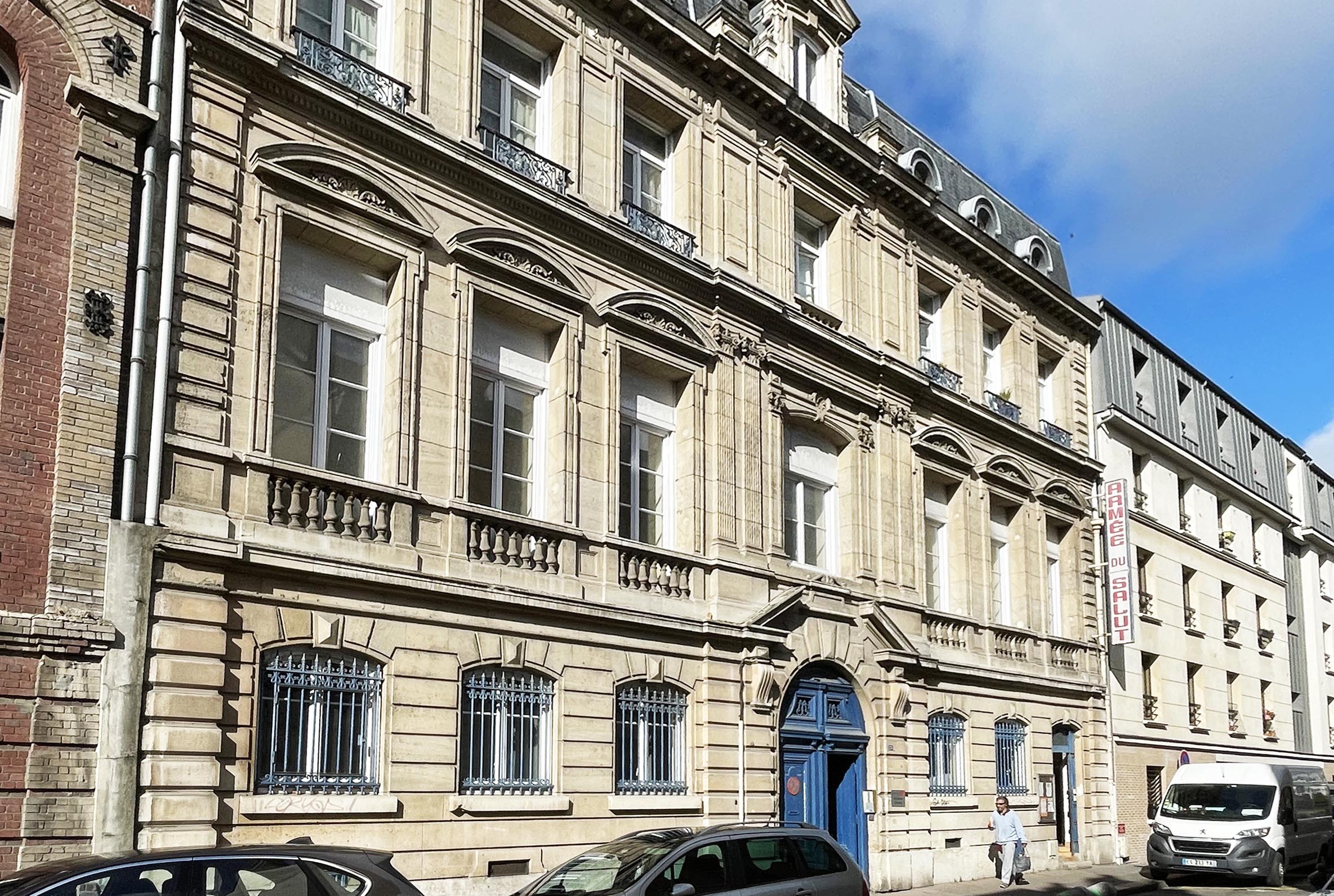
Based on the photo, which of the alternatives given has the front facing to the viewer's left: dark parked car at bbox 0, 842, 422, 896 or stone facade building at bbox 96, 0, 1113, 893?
the dark parked car

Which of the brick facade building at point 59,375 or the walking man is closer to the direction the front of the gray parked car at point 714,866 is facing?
the brick facade building

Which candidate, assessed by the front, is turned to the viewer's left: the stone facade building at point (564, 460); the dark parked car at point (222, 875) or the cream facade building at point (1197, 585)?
the dark parked car

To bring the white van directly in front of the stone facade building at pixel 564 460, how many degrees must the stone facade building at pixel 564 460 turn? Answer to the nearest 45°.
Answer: approximately 90° to its left

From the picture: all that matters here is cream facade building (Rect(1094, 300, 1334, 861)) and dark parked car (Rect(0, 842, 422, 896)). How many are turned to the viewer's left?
1

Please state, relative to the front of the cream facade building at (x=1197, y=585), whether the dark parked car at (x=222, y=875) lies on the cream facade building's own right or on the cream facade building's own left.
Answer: on the cream facade building's own right

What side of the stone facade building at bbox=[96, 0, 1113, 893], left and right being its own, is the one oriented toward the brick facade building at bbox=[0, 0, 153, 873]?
right

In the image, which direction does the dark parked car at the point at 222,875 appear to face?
to the viewer's left

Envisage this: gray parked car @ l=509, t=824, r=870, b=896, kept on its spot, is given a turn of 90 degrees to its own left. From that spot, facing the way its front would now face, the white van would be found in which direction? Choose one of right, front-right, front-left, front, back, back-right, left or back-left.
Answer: left

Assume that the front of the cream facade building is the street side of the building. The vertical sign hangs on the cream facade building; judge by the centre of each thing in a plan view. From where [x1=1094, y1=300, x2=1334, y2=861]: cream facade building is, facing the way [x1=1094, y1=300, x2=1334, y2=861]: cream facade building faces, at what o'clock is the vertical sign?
The vertical sign is roughly at 2 o'clock from the cream facade building.

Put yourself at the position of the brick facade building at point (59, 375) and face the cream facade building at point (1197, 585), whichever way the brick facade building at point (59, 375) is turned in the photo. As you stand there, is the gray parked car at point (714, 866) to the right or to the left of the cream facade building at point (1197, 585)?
right

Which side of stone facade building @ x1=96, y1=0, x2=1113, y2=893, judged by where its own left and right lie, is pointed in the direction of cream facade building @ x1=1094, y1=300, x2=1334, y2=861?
left

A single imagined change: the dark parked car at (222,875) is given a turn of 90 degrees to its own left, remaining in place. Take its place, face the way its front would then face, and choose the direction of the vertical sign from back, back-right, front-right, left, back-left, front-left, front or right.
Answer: back-left

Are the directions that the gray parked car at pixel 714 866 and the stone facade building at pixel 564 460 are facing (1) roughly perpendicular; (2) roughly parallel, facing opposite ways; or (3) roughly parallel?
roughly perpendicular

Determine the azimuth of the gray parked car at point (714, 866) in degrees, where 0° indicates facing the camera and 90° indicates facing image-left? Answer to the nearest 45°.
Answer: approximately 45°

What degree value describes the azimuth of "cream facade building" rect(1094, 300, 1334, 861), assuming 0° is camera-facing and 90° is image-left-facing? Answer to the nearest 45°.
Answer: approximately 315°
